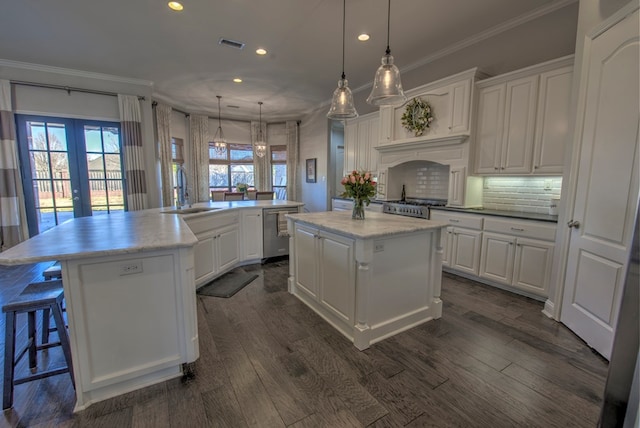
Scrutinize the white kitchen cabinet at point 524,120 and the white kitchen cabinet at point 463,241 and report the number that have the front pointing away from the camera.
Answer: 0

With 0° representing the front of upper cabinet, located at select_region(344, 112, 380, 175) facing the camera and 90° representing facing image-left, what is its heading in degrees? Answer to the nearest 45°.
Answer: approximately 45°

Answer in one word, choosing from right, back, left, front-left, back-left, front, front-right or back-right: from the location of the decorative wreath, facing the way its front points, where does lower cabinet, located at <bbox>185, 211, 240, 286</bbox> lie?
front

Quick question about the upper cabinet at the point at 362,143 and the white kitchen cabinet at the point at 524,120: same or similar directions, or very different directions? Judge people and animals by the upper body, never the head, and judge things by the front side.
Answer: same or similar directions

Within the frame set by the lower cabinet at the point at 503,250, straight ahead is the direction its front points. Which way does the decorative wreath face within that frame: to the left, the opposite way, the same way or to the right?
the same way

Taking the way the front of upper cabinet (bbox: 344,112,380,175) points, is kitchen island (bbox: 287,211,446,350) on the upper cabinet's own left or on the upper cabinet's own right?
on the upper cabinet's own left

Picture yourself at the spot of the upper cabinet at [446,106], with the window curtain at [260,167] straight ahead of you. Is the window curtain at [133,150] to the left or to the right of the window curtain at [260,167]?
left

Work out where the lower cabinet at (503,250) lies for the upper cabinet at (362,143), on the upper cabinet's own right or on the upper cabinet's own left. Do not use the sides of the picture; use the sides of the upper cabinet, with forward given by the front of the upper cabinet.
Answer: on the upper cabinet's own left

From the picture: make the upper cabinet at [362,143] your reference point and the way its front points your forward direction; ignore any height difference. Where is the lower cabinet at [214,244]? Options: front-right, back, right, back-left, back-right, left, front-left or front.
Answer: front

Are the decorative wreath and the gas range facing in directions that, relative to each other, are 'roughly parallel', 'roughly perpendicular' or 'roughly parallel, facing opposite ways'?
roughly parallel

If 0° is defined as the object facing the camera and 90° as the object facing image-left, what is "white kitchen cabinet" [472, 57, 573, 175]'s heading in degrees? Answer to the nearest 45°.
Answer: approximately 45°

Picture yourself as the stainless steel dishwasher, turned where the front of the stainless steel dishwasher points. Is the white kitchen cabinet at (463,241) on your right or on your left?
on your left

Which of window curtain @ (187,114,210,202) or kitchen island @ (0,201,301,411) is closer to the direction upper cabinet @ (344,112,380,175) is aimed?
the kitchen island

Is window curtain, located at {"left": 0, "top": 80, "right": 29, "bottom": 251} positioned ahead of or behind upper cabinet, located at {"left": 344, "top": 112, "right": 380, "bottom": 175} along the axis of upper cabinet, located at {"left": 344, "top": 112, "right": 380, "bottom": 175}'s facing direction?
ahead

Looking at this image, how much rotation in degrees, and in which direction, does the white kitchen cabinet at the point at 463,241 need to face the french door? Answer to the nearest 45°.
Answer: approximately 45° to its right

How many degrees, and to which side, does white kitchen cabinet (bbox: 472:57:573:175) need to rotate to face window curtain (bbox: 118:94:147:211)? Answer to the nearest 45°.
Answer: approximately 45° to its right

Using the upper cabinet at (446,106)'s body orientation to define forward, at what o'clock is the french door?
The french door is roughly at 1 o'clock from the upper cabinet.
